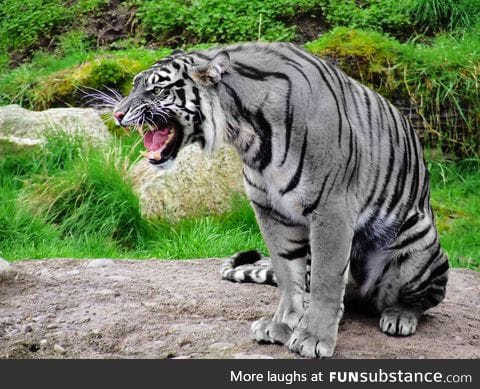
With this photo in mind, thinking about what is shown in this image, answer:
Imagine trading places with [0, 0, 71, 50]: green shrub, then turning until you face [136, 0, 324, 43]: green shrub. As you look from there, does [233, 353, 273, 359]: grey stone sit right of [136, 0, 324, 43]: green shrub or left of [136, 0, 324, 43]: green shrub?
right

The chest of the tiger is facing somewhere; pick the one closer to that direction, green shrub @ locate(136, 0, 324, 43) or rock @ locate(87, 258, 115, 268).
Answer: the rock

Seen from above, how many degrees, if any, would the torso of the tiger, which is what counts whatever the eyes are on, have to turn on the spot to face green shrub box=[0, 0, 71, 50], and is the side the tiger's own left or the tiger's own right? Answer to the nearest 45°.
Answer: approximately 90° to the tiger's own right

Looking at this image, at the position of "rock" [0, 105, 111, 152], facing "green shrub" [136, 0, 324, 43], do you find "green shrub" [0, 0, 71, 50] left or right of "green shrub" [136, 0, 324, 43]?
left

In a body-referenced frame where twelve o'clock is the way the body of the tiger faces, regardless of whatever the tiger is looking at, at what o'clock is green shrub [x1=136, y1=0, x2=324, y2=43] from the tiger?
The green shrub is roughly at 4 o'clock from the tiger.

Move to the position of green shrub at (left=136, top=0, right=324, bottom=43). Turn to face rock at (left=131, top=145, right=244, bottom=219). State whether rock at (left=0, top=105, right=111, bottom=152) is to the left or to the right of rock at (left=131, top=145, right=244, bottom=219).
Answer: right

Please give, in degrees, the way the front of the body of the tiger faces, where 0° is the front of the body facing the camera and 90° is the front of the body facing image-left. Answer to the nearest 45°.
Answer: approximately 45°

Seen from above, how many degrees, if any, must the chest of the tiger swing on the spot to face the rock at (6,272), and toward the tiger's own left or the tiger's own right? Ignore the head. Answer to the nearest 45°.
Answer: approximately 45° to the tiger's own right

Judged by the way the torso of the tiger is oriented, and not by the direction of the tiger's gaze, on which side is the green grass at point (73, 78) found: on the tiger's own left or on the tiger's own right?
on the tiger's own right
